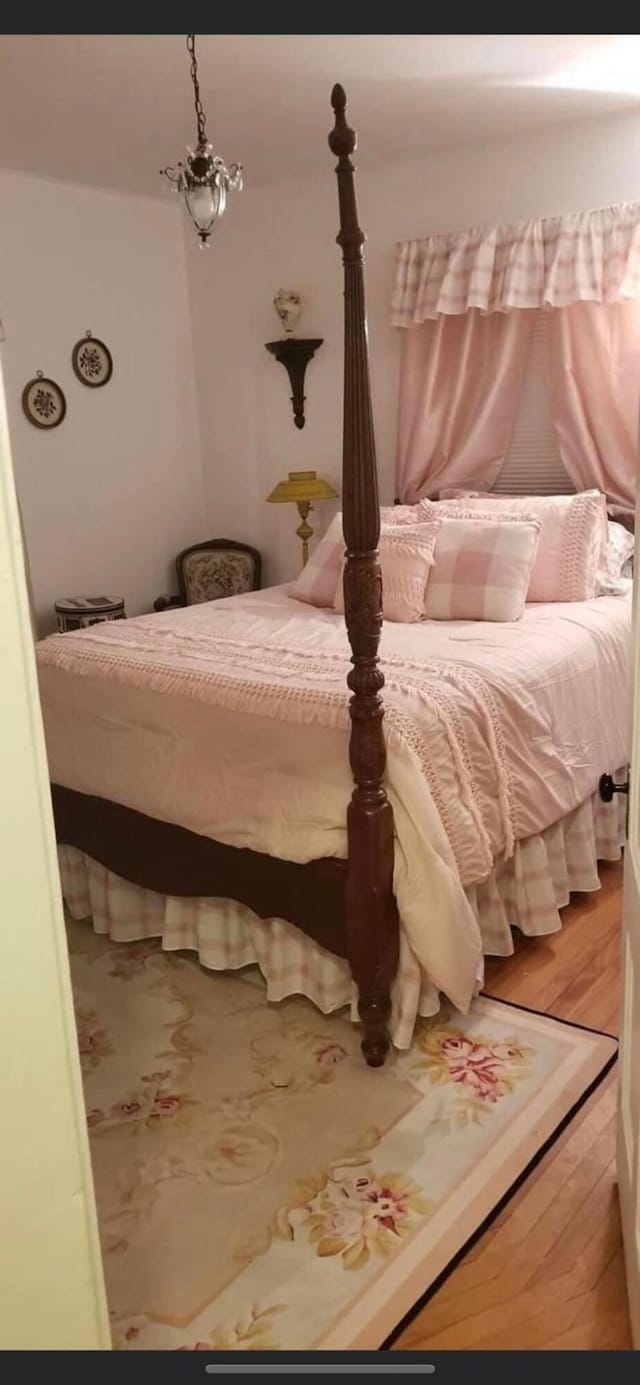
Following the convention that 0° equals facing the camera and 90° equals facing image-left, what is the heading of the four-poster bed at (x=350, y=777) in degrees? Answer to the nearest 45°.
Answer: approximately 45°

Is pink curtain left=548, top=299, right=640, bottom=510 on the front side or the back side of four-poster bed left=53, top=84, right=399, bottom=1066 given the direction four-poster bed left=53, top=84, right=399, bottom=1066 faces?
on the back side

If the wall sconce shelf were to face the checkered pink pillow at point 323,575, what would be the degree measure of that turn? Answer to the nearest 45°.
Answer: approximately 45° to its left

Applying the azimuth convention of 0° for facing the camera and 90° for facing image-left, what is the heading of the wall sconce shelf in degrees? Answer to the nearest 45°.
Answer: approximately 45°

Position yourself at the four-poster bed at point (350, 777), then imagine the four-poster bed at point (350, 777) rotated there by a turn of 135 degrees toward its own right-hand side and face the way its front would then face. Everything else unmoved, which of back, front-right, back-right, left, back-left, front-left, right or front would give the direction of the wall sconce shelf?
front

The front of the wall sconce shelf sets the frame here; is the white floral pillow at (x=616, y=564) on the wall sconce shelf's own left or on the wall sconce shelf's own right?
on the wall sconce shelf's own left

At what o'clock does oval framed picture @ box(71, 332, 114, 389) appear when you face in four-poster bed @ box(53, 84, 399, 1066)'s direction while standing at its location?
The oval framed picture is roughly at 4 o'clock from the four-poster bed.

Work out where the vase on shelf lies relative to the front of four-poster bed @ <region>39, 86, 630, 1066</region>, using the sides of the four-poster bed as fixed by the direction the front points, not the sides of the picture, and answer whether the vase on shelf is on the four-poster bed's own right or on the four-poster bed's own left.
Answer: on the four-poster bed's own right

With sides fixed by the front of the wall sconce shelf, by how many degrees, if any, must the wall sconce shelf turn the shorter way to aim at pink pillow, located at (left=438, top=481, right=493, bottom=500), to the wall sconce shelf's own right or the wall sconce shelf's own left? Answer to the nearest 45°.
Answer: approximately 90° to the wall sconce shelf's own left
